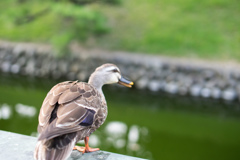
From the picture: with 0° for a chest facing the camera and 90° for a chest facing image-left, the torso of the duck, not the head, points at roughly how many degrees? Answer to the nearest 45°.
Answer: approximately 225°
